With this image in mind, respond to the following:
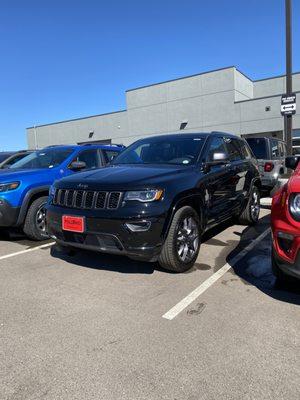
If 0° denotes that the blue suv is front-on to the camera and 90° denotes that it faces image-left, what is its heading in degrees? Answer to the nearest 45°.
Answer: approximately 45°

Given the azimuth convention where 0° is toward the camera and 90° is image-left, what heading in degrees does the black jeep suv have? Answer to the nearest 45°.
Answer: approximately 45°

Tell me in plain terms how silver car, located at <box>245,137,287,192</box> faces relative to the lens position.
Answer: facing away from the viewer and to the right of the viewer

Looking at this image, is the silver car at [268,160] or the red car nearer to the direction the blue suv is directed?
the red car

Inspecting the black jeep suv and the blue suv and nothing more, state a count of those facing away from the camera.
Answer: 0

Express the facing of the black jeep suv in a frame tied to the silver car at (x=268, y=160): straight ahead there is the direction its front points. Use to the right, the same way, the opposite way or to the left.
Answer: the opposite way

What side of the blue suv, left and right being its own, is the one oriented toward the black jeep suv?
left

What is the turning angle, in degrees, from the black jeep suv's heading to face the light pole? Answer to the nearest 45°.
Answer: approximately 180°

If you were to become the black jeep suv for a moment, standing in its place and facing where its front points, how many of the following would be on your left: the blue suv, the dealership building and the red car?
1

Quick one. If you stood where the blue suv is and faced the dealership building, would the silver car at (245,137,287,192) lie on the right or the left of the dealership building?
right

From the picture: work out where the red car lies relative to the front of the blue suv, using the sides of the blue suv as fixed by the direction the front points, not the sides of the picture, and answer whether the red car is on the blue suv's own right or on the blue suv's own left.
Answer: on the blue suv's own left

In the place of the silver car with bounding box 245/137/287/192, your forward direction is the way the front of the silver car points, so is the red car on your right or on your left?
on your right
